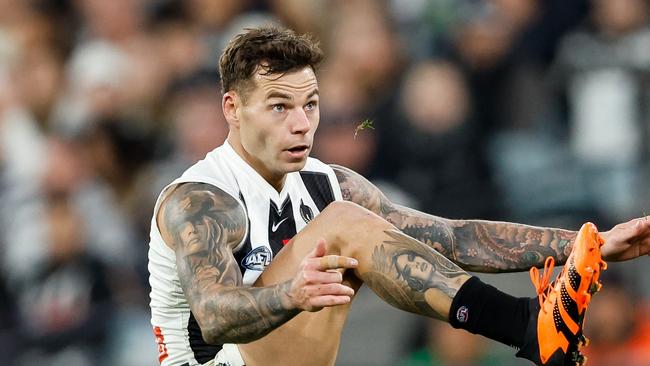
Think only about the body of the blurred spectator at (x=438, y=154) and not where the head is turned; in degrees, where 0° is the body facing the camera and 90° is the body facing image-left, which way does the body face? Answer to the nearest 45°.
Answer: approximately 0°

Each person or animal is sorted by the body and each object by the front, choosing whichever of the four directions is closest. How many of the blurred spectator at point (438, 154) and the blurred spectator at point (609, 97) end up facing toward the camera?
2

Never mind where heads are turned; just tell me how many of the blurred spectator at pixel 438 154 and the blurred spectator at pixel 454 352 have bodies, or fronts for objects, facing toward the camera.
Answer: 2

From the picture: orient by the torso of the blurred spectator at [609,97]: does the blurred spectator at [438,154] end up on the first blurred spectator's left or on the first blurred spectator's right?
on the first blurred spectator's right
